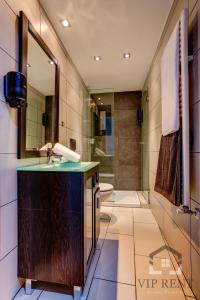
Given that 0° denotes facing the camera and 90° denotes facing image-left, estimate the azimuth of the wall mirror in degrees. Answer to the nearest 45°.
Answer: approximately 270°

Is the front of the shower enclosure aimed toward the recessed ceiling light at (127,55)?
yes

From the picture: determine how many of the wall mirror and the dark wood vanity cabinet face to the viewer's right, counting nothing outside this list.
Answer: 2

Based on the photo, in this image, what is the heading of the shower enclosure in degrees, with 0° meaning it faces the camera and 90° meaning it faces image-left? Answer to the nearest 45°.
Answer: approximately 0°

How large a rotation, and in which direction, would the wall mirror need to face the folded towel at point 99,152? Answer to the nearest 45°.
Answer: approximately 45° to its left

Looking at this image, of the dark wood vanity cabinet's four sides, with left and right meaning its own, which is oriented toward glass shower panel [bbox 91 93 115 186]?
left

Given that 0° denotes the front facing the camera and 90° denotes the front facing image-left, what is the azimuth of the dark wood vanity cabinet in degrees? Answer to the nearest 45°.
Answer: approximately 270°

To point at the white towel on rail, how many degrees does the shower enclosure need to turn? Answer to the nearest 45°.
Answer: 0° — it already faces it
